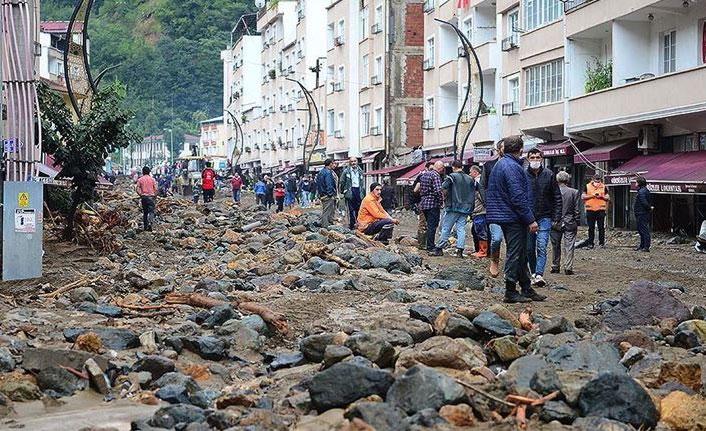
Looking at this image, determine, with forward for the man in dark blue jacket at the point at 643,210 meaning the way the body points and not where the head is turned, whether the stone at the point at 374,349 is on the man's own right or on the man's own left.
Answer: on the man's own left

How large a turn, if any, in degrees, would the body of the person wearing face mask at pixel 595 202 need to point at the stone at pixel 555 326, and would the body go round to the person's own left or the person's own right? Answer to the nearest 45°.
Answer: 0° — they already face it

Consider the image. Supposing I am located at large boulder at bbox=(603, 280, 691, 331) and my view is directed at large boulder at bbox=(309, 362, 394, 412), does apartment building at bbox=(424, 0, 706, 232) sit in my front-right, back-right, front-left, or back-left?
back-right

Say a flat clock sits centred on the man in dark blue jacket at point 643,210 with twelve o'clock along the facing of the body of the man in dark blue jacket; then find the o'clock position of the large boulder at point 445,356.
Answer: The large boulder is roughly at 9 o'clock from the man in dark blue jacket.

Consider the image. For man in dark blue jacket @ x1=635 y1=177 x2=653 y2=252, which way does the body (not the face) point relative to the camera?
to the viewer's left

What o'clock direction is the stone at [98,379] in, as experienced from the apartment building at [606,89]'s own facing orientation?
The stone is roughly at 11 o'clock from the apartment building.
